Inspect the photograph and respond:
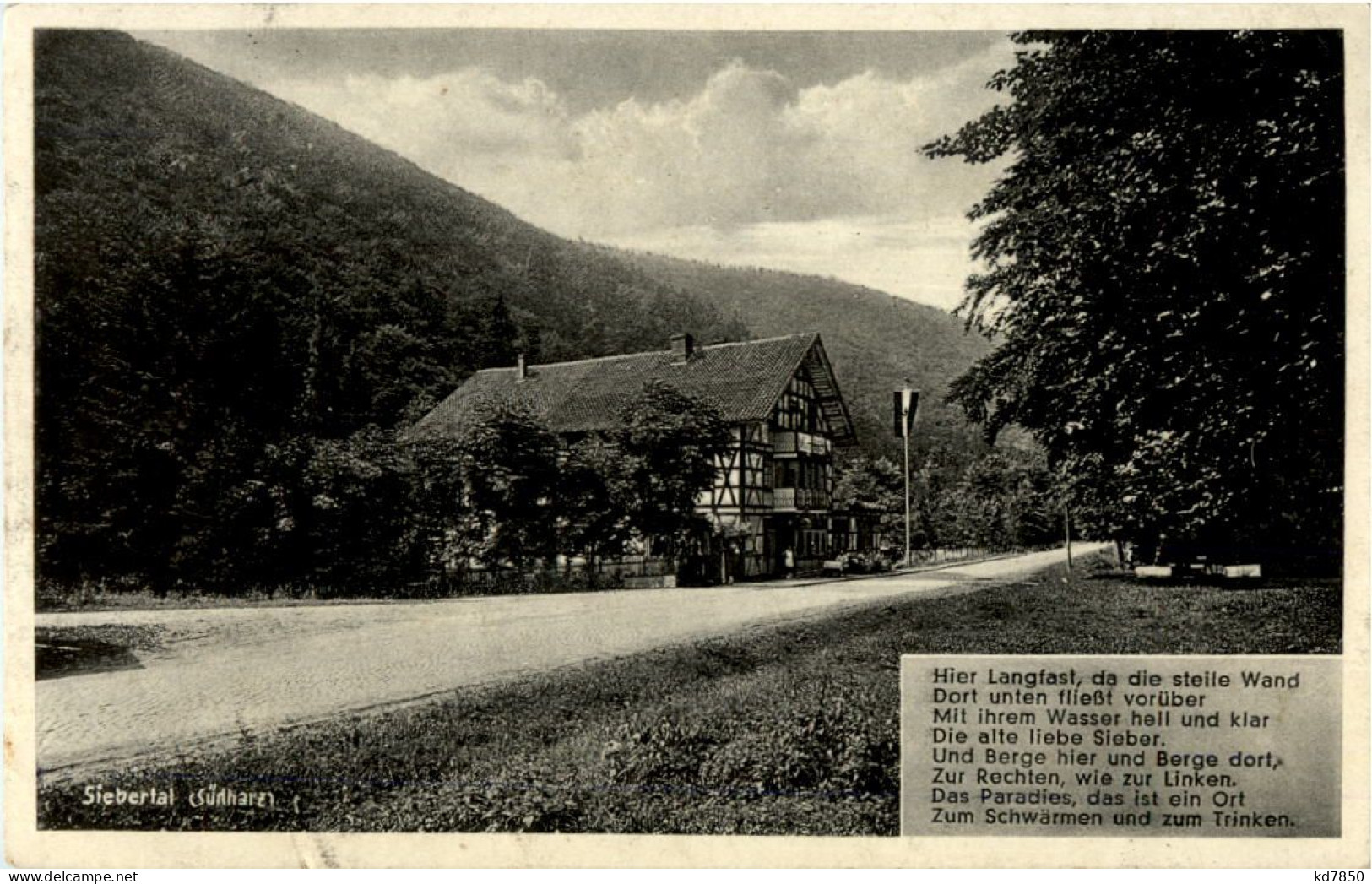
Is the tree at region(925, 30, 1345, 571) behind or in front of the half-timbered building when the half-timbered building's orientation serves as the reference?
in front

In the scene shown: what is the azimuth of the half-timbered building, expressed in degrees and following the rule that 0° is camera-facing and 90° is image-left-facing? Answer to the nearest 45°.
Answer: approximately 315°
